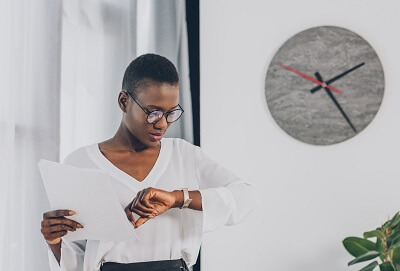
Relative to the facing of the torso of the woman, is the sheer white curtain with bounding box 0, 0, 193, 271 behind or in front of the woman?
behind

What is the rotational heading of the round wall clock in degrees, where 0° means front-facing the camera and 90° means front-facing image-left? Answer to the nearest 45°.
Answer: approximately 0°

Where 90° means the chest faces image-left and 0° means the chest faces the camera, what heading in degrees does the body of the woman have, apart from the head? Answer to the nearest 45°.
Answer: approximately 0°
